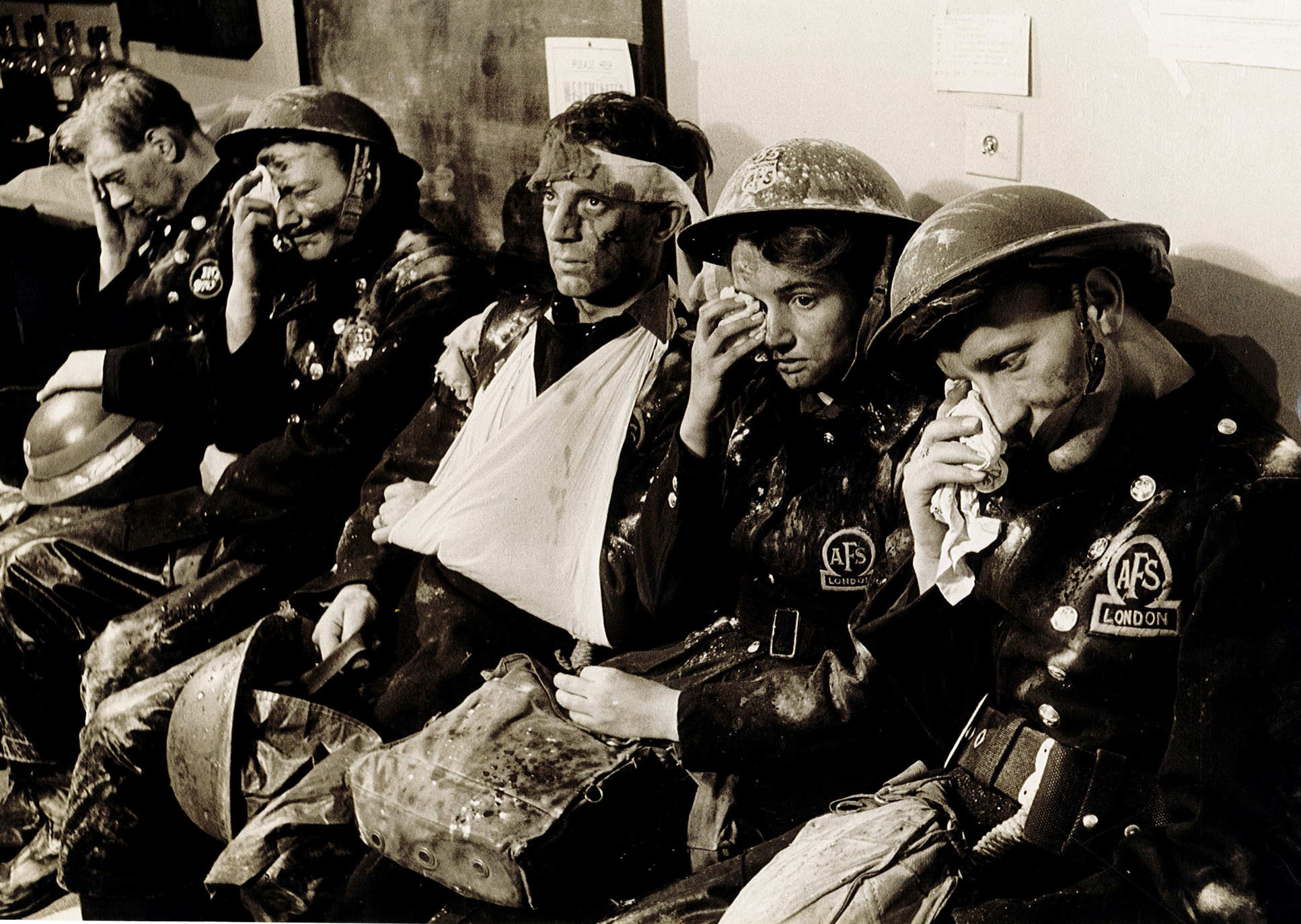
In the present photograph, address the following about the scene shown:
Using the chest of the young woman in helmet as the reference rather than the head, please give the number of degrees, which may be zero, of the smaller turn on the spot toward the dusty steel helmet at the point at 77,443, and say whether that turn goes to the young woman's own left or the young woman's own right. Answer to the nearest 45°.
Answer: approximately 90° to the young woman's own right

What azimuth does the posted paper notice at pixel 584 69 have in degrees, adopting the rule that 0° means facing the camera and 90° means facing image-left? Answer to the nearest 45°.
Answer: approximately 0°

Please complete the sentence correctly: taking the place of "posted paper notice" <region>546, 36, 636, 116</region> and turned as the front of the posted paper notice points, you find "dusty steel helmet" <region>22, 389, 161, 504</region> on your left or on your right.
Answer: on your right

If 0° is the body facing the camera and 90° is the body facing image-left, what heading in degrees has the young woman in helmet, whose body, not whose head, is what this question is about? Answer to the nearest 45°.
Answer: approximately 45°

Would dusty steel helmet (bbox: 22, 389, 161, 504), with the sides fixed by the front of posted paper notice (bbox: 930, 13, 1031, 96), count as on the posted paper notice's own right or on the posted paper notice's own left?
on the posted paper notice's own right

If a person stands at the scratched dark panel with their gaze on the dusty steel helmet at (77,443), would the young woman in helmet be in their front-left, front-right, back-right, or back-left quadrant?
back-left

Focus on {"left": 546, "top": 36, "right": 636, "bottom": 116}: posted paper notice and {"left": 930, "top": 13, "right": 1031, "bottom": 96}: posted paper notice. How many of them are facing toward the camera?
2
